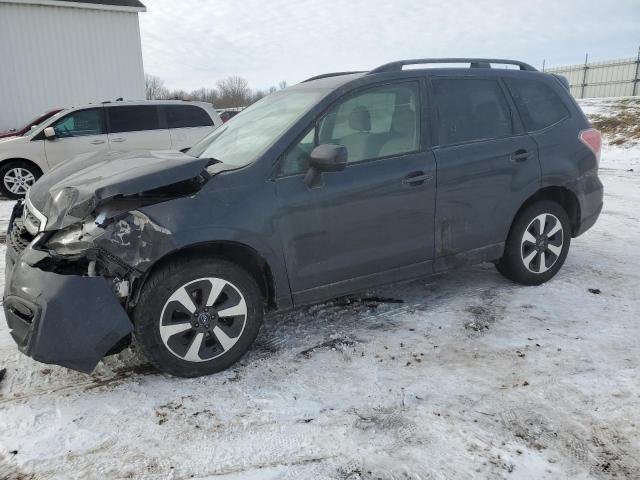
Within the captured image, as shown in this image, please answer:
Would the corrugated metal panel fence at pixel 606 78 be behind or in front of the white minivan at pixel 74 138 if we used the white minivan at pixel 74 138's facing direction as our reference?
behind

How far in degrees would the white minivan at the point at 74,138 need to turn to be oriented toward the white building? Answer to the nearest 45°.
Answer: approximately 90° to its right

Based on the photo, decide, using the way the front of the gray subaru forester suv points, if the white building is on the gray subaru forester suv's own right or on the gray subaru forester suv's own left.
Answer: on the gray subaru forester suv's own right

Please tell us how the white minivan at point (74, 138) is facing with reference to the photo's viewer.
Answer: facing to the left of the viewer

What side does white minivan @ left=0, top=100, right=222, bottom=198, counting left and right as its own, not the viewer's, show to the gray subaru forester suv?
left

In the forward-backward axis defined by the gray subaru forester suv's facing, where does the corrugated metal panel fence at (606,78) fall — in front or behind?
behind

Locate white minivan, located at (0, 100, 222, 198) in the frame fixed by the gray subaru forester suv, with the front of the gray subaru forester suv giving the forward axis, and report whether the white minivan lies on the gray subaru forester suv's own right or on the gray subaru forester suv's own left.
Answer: on the gray subaru forester suv's own right
